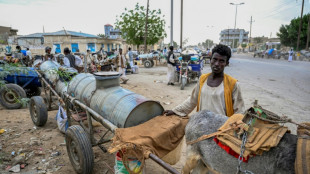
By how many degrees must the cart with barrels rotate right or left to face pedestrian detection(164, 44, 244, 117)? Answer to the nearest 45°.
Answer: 0° — it already faces them

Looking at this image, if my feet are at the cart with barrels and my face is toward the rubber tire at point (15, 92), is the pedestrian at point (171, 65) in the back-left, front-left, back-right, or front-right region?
front-right

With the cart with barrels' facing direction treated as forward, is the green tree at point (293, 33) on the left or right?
on its left

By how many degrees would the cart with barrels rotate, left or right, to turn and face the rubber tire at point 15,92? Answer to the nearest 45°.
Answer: approximately 180°

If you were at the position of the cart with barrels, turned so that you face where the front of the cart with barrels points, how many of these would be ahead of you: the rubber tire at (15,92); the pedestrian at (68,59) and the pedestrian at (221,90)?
1

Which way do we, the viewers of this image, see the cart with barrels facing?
facing the viewer and to the right of the viewer

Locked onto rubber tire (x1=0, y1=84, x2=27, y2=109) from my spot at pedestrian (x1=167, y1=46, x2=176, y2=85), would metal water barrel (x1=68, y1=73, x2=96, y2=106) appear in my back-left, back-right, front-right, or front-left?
front-left

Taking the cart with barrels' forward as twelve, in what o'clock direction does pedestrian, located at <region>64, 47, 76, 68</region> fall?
The pedestrian is roughly at 7 o'clock from the cart with barrels.
